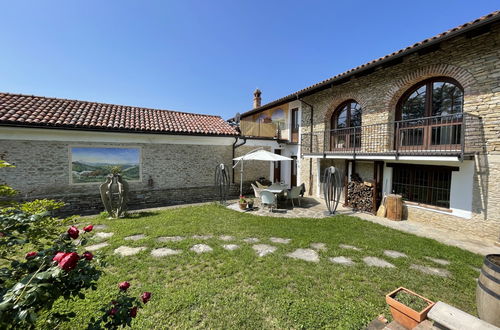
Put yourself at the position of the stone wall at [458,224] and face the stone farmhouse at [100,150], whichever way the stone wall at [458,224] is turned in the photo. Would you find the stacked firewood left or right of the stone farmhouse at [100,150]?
right

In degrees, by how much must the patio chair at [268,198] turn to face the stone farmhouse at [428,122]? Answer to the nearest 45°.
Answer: approximately 45° to its right

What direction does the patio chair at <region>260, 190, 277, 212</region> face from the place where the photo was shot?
facing away from the viewer and to the right of the viewer

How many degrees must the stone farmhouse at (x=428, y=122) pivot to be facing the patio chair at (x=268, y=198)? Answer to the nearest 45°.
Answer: approximately 45° to its right

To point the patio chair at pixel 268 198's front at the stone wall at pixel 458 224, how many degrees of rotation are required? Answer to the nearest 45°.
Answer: approximately 135° to its right

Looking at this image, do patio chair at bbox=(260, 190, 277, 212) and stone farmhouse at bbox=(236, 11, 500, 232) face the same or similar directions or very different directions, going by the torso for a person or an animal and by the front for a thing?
very different directions

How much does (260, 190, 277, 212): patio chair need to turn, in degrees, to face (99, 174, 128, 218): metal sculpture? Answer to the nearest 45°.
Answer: approximately 135° to its left

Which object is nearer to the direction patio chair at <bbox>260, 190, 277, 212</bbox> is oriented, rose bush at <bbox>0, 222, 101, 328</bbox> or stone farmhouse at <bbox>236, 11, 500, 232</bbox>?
the stone farmhouse

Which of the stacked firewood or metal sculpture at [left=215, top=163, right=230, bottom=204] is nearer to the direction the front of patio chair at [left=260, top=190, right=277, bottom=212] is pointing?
the stacked firewood
